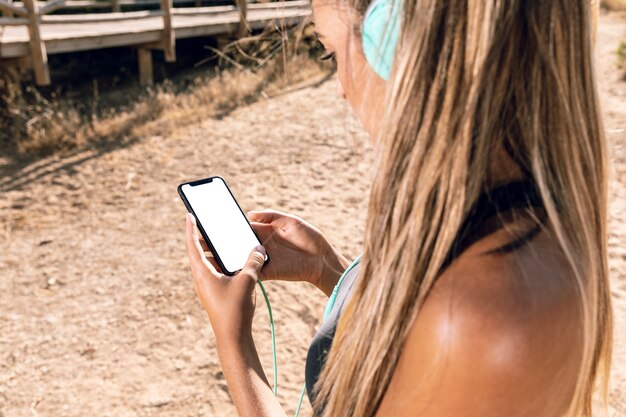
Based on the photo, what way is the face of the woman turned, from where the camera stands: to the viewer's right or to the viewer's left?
to the viewer's left

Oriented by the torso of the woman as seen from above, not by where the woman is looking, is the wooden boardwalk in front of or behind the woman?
in front

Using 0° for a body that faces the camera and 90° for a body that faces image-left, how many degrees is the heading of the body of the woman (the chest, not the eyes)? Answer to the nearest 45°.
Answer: approximately 135°
